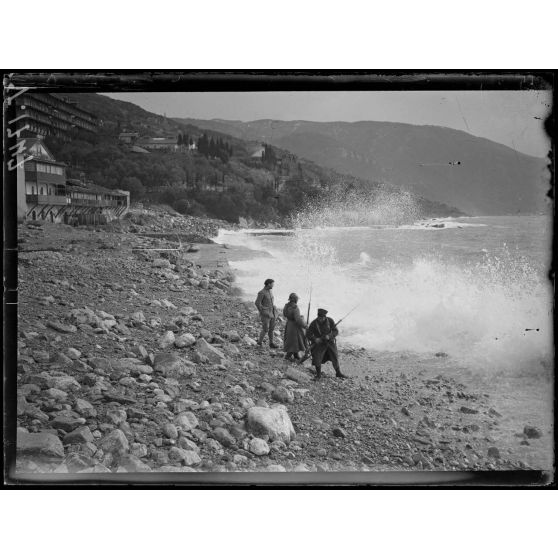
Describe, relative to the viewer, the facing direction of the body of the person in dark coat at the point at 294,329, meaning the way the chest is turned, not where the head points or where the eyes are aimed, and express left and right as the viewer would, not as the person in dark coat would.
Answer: facing away from the viewer and to the right of the viewer

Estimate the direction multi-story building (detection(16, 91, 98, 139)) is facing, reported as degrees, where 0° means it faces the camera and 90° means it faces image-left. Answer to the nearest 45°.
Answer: approximately 315°

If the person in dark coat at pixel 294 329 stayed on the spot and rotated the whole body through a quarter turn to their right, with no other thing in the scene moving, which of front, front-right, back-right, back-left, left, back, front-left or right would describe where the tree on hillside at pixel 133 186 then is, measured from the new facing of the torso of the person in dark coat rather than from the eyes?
back-right
